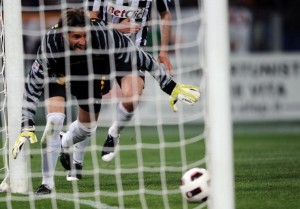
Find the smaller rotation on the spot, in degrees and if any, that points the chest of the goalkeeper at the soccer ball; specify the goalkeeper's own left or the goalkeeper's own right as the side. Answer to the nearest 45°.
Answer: approximately 45° to the goalkeeper's own left

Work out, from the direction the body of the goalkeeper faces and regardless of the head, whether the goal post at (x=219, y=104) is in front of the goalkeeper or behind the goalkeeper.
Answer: in front

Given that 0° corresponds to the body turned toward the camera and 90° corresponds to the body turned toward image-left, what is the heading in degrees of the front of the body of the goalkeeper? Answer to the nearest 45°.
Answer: approximately 0°
